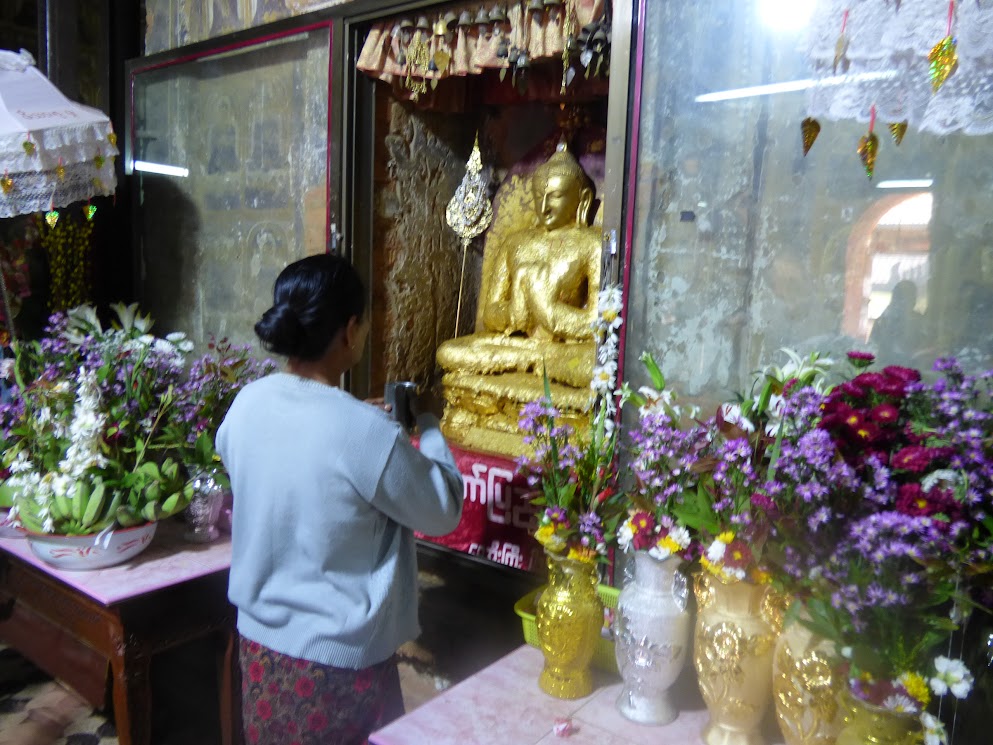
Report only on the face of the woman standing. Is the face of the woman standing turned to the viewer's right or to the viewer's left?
to the viewer's right

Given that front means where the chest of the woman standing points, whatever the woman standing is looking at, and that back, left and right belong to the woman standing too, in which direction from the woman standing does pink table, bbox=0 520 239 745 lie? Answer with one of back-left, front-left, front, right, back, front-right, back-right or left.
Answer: left

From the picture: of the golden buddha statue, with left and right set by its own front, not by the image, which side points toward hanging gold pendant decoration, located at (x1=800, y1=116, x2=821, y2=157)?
left

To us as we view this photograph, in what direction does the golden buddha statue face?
facing the viewer and to the left of the viewer

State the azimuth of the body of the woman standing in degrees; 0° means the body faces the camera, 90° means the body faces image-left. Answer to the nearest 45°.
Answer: approximately 225°

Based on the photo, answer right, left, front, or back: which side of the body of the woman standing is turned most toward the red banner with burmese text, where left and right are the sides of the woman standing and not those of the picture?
front

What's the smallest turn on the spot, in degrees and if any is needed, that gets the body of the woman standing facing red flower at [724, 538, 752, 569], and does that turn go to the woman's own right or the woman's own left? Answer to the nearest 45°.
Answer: approximately 45° to the woman's own right

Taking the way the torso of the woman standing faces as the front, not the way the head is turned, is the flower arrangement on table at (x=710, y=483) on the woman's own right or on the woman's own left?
on the woman's own right

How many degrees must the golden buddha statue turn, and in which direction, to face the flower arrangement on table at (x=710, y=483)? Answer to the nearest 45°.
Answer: approximately 45° to its left

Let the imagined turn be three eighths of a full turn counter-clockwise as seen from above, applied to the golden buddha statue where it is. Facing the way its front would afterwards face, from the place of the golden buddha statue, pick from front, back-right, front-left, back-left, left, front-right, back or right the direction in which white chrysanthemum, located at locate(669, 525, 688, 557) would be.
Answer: right

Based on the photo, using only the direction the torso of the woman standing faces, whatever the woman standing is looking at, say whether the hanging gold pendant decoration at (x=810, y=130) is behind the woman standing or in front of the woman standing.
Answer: in front

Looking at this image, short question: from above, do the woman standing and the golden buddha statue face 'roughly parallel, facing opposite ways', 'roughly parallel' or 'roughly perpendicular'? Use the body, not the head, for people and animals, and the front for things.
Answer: roughly parallel, facing opposite ways

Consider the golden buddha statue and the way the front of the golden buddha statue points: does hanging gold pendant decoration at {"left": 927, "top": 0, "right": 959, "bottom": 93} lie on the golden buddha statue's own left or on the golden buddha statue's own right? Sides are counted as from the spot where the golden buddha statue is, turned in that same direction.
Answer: on the golden buddha statue's own left

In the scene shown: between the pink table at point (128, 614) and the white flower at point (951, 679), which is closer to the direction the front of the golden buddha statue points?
the pink table

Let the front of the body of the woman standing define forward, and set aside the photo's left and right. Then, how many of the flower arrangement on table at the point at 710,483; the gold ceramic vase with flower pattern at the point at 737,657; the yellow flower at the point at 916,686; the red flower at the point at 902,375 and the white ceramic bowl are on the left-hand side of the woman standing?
1

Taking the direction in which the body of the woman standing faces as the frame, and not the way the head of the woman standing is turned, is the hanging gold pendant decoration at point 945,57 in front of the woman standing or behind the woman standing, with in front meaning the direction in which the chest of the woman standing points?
in front
